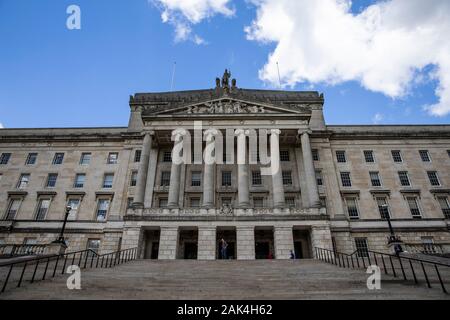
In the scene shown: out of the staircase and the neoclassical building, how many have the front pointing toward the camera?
2

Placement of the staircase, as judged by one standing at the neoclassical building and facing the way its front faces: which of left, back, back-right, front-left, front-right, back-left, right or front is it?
front

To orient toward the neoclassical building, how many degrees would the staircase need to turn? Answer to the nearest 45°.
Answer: approximately 180°

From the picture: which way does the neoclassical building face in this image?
toward the camera

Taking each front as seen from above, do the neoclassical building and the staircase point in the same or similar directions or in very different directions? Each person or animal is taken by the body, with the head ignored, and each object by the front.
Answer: same or similar directions
